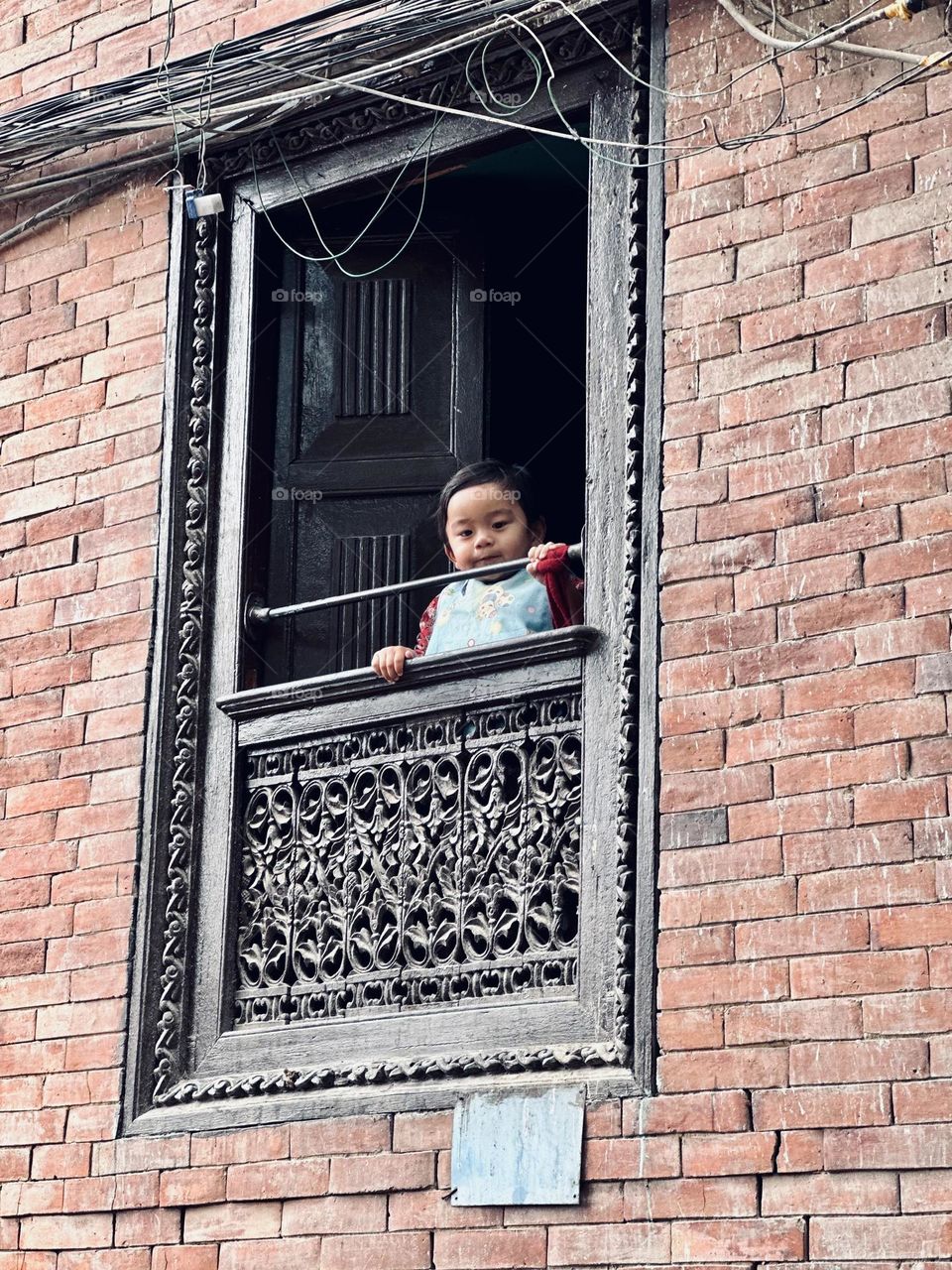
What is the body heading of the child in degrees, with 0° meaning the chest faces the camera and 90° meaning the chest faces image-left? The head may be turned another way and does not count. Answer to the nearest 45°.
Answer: approximately 0°

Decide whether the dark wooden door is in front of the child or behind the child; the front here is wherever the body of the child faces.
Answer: behind
